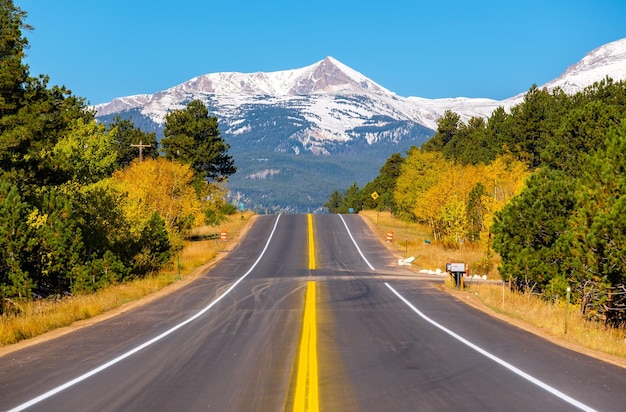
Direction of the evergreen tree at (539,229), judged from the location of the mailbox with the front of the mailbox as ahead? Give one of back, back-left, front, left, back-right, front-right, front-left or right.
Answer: back-left

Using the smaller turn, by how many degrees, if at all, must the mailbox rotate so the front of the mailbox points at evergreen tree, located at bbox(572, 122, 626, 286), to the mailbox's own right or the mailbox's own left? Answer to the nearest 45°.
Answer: approximately 135° to the mailbox's own left

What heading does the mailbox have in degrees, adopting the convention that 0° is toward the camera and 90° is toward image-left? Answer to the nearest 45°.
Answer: approximately 90°

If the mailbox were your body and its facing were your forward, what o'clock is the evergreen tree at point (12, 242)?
The evergreen tree is roughly at 11 o'clock from the mailbox.

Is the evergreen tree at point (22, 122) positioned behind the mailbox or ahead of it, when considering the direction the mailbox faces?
ahead
